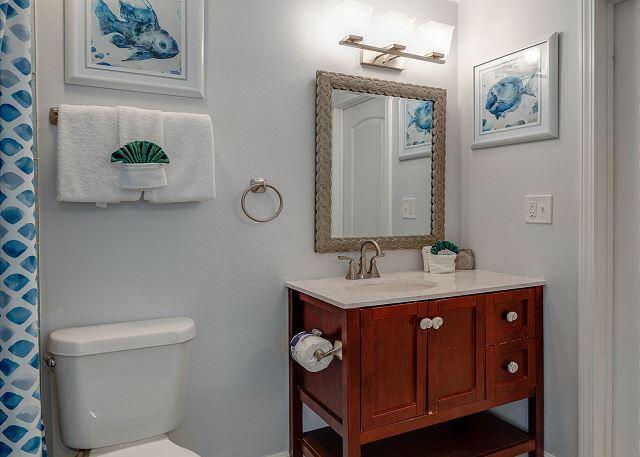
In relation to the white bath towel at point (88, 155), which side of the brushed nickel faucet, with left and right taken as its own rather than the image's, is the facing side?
right

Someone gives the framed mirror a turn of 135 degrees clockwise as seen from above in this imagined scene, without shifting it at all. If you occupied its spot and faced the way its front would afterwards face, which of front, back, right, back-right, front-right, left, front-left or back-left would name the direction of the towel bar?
front-left

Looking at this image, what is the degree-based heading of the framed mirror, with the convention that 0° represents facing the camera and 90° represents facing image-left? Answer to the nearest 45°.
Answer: approximately 315°

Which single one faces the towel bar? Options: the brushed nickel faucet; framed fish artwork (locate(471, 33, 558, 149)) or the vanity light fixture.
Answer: the framed fish artwork

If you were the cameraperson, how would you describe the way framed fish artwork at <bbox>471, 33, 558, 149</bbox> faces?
facing the viewer and to the left of the viewer

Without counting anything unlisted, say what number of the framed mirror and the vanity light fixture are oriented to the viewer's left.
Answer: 0

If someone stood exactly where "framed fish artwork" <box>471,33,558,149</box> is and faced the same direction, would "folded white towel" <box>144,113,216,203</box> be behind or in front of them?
in front

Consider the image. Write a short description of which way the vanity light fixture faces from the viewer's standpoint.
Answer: facing the viewer and to the right of the viewer

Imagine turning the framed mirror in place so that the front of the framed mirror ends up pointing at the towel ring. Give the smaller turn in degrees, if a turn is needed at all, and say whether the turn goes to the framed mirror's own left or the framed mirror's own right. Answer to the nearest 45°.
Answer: approximately 90° to the framed mirror's own right

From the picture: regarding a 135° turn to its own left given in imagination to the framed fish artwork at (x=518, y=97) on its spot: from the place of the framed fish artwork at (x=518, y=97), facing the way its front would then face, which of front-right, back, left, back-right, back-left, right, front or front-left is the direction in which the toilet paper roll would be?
back-right

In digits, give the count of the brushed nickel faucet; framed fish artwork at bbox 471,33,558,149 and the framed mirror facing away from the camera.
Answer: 0
